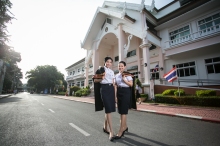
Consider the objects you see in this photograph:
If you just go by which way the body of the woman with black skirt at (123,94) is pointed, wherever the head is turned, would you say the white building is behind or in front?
behind

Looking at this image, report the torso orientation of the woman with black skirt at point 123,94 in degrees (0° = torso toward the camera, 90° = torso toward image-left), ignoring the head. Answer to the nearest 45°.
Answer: approximately 45°

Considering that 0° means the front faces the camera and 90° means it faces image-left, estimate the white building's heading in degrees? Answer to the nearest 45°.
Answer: approximately 45°

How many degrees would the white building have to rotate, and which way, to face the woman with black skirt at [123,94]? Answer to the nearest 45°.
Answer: approximately 45° to its left

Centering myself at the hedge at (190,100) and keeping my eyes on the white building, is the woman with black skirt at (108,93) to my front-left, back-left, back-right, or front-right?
back-left

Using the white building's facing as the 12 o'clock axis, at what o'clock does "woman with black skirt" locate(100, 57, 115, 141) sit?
The woman with black skirt is roughly at 11 o'clock from the white building.

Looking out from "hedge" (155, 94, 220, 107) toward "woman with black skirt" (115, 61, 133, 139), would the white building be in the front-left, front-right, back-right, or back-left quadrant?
back-right
